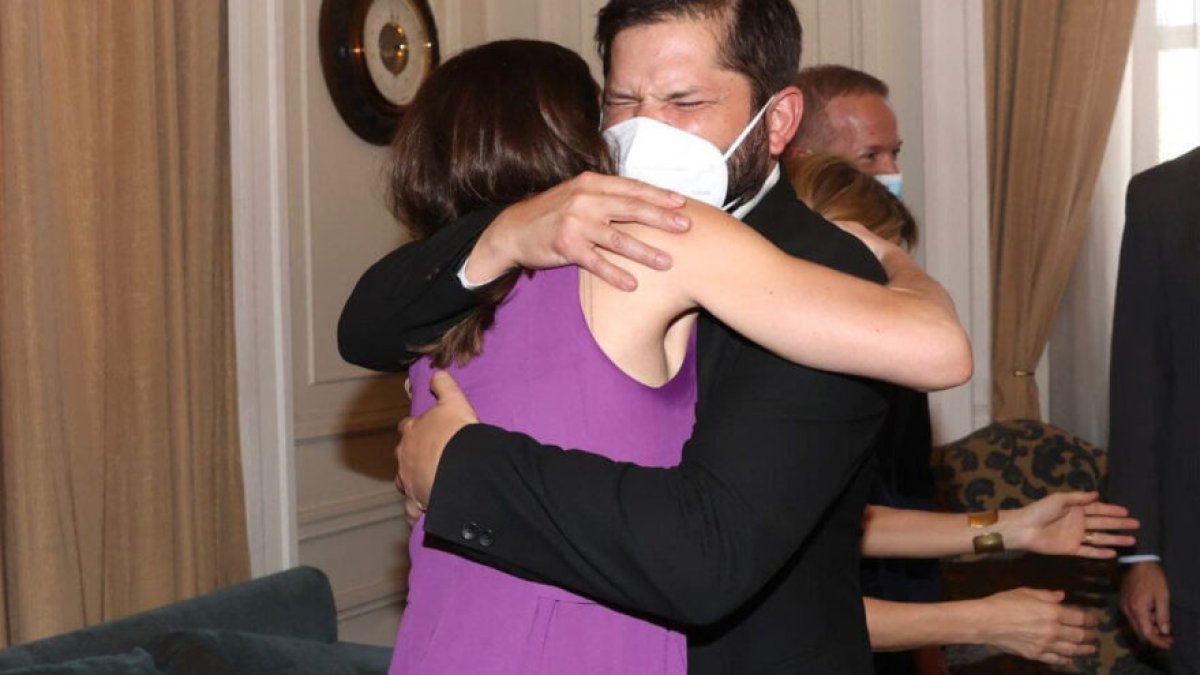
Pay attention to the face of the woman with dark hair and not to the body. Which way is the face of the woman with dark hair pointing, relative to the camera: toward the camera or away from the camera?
away from the camera

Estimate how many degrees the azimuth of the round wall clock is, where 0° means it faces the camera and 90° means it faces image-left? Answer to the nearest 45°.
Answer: approximately 315°

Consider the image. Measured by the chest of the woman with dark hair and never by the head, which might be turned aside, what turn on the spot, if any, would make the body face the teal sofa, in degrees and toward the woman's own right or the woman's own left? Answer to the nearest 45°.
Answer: approximately 90° to the woman's own left

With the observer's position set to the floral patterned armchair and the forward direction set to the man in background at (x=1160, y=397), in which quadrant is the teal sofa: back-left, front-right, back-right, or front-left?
front-right

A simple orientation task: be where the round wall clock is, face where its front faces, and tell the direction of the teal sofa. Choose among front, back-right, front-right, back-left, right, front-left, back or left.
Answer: front-right

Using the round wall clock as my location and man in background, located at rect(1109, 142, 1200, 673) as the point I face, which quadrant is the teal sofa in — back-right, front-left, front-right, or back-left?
front-right

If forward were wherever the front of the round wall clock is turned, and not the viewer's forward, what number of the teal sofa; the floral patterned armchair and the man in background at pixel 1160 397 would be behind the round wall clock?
0

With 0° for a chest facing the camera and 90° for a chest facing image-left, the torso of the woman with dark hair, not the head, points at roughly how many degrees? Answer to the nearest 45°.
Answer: approximately 225°
